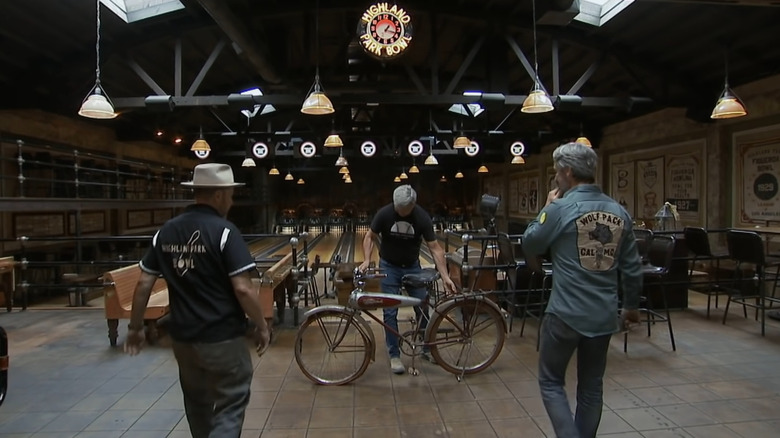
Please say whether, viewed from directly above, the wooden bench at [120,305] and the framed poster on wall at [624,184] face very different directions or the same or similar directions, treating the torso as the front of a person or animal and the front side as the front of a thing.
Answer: very different directions

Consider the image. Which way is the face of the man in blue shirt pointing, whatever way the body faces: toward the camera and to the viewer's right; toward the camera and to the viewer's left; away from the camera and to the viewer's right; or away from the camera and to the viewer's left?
away from the camera and to the viewer's left

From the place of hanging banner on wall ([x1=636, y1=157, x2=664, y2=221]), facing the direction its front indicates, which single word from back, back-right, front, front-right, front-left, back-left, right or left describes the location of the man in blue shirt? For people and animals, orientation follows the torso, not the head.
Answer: front-left

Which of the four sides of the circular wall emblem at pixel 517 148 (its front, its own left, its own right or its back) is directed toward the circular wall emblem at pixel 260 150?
right

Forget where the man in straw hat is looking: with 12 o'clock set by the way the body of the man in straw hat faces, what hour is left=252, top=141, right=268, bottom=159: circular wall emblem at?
The circular wall emblem is roughly at 11 o'clock from the man in straw hat.

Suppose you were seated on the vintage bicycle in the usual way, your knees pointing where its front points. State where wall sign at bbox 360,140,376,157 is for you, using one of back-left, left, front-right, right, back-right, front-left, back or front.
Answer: right

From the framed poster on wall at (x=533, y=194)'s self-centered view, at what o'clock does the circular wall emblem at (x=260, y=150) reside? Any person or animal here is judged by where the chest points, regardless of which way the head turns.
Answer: The circular wall emblem is roughly at 12 o'clock from the framed poster on wall.

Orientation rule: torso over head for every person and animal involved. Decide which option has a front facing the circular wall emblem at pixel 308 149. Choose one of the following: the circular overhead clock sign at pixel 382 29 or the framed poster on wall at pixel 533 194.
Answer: the framed poster on wall

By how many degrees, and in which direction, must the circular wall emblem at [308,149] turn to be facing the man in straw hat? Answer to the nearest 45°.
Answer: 0° — it already faces them

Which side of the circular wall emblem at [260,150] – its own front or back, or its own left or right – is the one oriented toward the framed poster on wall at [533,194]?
left

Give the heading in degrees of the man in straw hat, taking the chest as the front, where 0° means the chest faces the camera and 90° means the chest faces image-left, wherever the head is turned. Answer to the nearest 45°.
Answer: approximately 225°

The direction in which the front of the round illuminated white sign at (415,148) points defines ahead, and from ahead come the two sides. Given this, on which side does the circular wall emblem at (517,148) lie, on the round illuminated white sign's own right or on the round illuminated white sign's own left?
on the round illuminated white sign's own left

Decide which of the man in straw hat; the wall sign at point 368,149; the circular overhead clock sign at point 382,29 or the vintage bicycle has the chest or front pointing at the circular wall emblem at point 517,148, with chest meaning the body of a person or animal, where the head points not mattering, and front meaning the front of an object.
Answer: the man in straw hat

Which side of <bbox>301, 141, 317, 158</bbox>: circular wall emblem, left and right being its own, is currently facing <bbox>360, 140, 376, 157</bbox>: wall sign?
left

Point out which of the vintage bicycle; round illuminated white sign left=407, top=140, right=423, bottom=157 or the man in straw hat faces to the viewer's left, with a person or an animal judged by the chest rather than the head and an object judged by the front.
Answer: the vintage bicycle

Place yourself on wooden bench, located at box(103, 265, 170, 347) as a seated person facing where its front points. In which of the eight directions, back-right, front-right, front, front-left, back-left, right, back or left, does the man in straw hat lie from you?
right

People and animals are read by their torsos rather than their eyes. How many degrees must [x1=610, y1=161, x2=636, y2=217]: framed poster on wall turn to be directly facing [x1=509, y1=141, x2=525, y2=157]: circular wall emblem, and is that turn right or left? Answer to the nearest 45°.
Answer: approximately 45° to its right
